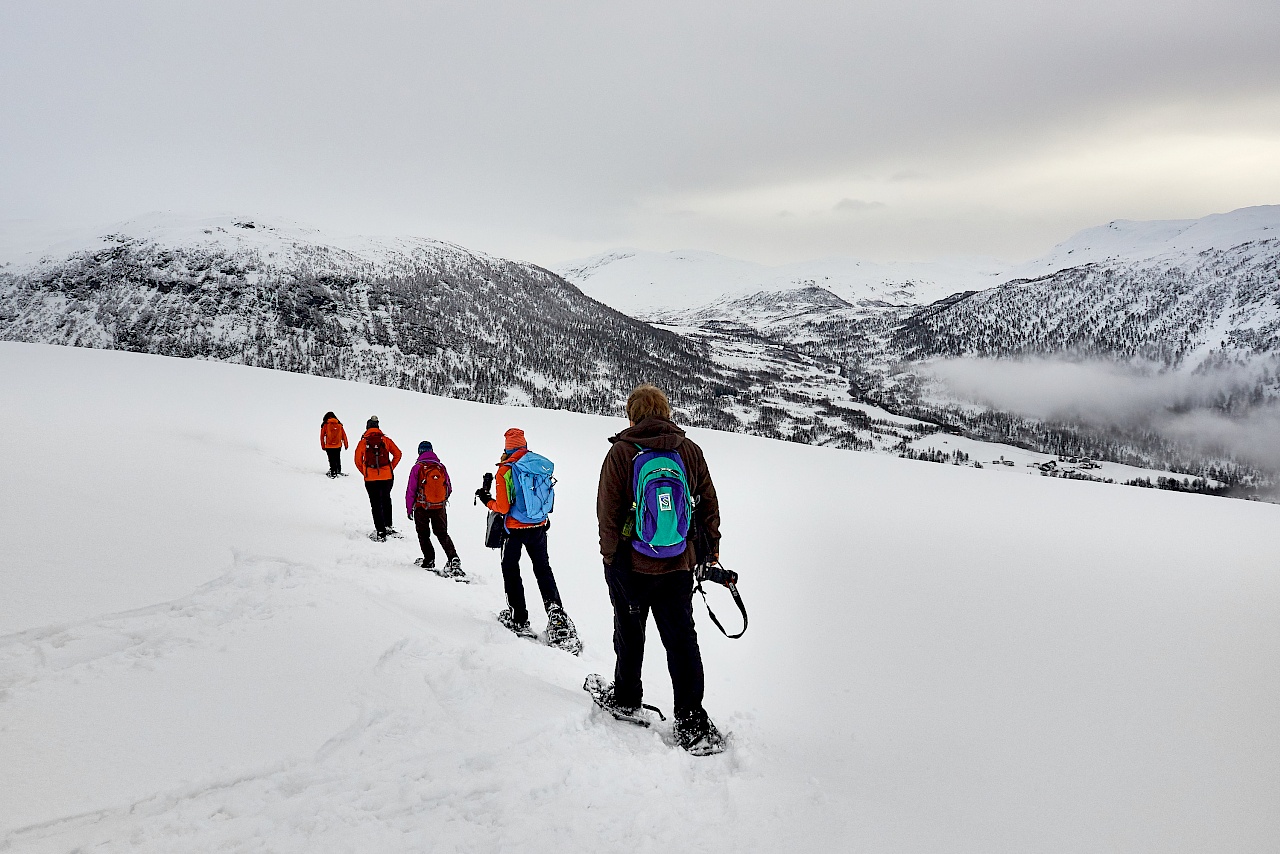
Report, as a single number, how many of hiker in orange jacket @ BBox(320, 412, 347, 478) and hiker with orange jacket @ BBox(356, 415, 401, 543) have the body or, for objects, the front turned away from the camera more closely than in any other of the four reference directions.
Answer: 2

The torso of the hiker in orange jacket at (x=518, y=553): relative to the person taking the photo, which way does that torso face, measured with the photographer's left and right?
facing away from the viewer and to the left of the viewer

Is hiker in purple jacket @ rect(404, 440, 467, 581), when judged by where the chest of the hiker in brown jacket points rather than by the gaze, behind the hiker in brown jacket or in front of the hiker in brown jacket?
in front

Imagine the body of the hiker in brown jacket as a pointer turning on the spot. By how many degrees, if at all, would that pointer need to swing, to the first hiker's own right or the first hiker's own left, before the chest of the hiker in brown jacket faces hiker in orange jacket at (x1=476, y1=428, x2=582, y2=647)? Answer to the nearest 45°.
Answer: approximately 45° to the first hiker's own left

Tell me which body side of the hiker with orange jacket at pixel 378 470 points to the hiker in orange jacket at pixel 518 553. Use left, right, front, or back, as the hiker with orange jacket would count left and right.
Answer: back

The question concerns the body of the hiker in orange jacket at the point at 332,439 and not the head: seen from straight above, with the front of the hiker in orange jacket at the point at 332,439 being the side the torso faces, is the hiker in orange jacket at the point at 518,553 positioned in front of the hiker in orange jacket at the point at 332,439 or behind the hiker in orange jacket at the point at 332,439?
behind

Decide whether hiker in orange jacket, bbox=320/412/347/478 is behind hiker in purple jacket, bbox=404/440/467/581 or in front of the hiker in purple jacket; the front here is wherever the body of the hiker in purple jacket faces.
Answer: in front

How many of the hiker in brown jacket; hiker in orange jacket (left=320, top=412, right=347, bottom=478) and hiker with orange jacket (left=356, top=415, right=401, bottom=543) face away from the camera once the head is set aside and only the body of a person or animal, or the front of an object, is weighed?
3

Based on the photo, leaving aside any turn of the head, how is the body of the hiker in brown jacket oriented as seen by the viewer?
away from the camera

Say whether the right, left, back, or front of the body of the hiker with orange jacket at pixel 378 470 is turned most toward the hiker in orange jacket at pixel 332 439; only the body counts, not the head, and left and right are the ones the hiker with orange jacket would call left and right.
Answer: front

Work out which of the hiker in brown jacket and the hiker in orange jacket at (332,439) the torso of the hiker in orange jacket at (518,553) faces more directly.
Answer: the hiker in orange jacket

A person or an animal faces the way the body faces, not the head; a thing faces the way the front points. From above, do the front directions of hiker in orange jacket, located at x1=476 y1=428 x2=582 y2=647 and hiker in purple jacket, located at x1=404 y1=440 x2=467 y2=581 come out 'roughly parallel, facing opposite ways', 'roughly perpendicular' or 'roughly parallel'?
roughly parallel

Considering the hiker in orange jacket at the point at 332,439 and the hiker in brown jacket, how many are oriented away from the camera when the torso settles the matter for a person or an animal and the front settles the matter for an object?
2

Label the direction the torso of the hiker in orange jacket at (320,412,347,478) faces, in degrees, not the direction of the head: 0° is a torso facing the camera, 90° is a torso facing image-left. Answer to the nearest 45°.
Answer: approximately 180°

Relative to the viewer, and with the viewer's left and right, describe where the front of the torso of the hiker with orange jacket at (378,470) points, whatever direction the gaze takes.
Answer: facing away from the viewer

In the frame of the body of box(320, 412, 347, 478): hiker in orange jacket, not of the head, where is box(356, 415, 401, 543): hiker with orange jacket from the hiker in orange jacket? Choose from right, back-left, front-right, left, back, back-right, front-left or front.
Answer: back

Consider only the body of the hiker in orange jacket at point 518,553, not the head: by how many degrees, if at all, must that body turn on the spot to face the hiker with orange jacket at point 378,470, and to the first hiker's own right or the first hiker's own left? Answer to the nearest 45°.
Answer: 0° — they already face them
